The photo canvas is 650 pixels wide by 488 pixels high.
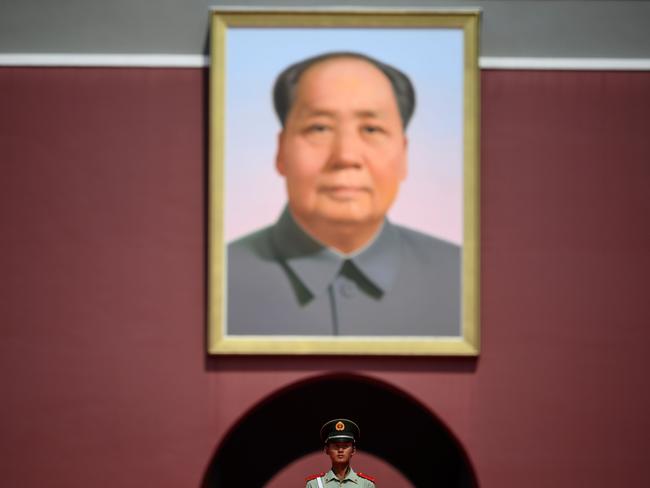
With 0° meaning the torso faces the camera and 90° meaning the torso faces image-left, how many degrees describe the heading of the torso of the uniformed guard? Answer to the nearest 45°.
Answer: approximately 0°
